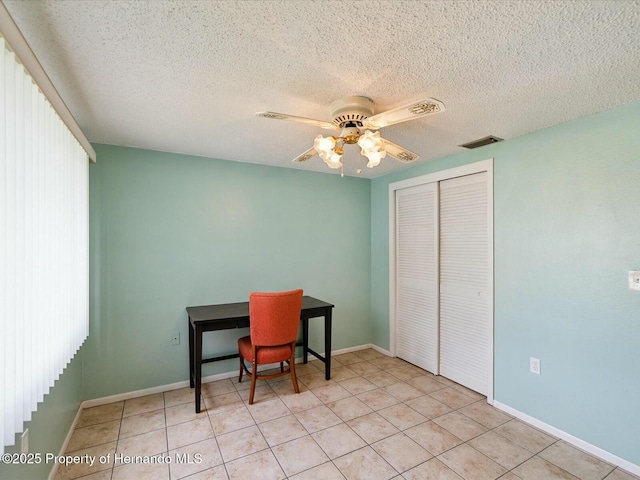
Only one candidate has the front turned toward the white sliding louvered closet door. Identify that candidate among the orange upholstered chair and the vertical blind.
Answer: the vertical blind

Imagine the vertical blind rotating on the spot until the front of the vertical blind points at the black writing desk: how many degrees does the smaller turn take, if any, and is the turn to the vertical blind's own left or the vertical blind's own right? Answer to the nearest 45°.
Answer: approximately 45° to the vertical blind's own left

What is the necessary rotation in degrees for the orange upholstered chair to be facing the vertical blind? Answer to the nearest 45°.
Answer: approximately 90° to its left

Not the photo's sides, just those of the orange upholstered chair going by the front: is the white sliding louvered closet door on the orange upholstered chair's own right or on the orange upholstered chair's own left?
on the orange upholstered chair's own right

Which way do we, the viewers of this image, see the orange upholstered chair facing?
facing away from the viewer and to the left of the viewer

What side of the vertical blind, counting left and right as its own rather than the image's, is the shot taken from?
right

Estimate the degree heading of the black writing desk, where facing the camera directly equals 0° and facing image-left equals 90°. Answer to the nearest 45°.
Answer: approximately 0°

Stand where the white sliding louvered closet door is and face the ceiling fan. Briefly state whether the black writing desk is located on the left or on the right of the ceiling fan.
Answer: right

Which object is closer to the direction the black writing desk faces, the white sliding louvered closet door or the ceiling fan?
the ceiling fan
